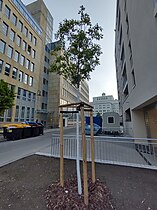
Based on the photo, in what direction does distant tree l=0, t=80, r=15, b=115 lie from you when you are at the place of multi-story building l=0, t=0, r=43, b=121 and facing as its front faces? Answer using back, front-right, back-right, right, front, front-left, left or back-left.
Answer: front-right

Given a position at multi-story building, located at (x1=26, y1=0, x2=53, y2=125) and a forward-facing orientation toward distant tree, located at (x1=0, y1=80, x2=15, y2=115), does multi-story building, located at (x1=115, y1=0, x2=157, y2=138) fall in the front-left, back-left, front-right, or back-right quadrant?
front-left

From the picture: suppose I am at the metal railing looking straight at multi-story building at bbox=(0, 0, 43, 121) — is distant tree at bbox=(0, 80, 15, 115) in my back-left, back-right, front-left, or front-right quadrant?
front-left

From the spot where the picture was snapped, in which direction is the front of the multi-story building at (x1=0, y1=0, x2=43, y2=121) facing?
facing the viewer and to the right of the viewer

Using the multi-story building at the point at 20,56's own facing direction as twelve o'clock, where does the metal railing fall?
The metal railing is roughly at 1 o'clock from the multi-story building.

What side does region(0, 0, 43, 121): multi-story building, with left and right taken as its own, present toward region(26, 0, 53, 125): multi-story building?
left

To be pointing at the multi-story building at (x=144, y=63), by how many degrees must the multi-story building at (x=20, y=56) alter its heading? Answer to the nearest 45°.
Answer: approximately 45° to its right

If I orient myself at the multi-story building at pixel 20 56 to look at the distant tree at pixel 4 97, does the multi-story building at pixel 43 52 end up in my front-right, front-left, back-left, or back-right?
back-left
